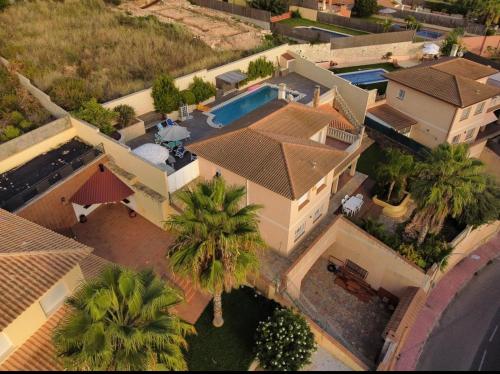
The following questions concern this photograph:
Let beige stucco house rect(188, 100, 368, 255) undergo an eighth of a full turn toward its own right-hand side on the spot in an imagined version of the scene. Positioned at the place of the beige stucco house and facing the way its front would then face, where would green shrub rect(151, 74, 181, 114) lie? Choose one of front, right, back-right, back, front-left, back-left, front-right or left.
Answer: back-right

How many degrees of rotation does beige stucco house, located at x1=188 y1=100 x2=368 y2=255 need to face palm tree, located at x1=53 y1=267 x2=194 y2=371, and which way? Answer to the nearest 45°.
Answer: approximately 45° to its right

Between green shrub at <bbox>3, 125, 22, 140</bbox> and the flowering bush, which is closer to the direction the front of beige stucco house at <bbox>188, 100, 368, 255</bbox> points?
the flowering bush

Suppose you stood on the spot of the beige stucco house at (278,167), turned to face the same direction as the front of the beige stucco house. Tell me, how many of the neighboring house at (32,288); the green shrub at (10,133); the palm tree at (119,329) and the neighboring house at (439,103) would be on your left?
1

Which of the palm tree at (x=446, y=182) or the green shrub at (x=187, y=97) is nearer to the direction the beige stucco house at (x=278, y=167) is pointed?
the palm tree

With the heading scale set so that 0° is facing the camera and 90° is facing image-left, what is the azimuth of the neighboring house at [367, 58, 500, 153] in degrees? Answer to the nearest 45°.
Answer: approximately 315°

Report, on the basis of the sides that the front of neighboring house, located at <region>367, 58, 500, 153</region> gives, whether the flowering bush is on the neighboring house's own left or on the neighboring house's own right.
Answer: on the neighboring house's own right

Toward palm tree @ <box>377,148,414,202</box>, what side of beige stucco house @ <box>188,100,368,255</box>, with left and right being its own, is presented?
left

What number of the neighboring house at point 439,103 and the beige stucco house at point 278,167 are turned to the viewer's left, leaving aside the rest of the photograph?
0

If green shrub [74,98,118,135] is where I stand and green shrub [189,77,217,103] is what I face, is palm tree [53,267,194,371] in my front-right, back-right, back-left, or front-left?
back-right

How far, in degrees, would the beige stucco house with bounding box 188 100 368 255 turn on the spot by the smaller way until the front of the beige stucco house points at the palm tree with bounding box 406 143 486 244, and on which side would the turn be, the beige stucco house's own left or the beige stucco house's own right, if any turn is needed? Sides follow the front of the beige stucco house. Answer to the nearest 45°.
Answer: approximately 45° to the beige stucco house's own left

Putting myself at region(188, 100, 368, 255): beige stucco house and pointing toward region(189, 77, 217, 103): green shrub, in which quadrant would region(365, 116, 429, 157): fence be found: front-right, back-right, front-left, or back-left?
front-right

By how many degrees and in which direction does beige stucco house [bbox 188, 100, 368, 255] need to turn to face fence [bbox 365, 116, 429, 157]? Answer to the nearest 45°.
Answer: approximately 90° to its left

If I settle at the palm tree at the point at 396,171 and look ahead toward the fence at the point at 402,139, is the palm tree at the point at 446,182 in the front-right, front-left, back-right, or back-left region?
back-right

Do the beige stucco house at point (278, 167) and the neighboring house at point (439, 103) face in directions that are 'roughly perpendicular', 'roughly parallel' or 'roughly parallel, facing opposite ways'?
roughly parallel

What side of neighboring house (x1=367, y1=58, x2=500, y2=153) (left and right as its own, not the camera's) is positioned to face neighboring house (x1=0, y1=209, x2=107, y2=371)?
right

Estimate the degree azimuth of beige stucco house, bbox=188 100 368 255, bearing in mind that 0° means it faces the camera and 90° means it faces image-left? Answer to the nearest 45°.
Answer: approximately 315°

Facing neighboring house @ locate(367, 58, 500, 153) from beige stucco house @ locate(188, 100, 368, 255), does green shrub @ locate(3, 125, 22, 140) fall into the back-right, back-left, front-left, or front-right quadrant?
back-left
